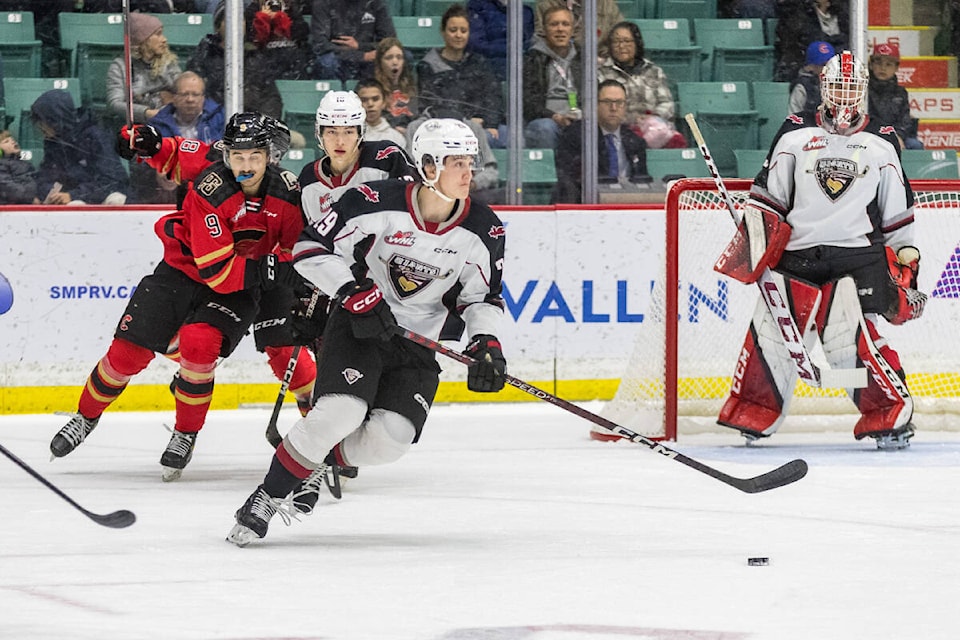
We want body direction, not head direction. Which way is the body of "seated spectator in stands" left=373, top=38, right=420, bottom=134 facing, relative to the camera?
toward the camera

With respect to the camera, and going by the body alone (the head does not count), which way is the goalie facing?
toward the camera

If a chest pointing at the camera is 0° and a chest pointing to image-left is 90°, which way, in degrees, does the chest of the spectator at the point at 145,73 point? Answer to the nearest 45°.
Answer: approximately 315°

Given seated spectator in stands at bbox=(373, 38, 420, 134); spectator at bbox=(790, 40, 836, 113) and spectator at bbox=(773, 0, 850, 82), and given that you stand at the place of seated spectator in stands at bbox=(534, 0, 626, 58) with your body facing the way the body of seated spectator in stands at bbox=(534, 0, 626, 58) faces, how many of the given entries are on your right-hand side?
1

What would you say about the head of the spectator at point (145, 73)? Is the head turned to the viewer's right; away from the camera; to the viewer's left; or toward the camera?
to the viewer's right

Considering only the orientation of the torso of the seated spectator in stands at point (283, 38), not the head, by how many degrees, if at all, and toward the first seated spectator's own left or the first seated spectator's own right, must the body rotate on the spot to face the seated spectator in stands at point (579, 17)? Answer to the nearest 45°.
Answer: approximately 90° to the first seated spectator's own left

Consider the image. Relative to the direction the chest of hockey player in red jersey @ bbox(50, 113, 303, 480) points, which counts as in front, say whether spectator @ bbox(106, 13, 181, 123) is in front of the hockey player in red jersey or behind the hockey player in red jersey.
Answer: behind

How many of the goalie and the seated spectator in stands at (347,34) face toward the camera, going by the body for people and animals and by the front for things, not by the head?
2

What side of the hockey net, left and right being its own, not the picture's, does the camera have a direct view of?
front

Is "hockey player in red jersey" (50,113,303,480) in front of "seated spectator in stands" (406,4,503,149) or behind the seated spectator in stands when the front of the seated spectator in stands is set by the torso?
in front

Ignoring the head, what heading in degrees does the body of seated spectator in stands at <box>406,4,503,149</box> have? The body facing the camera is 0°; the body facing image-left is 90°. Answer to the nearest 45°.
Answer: approximately 0°
